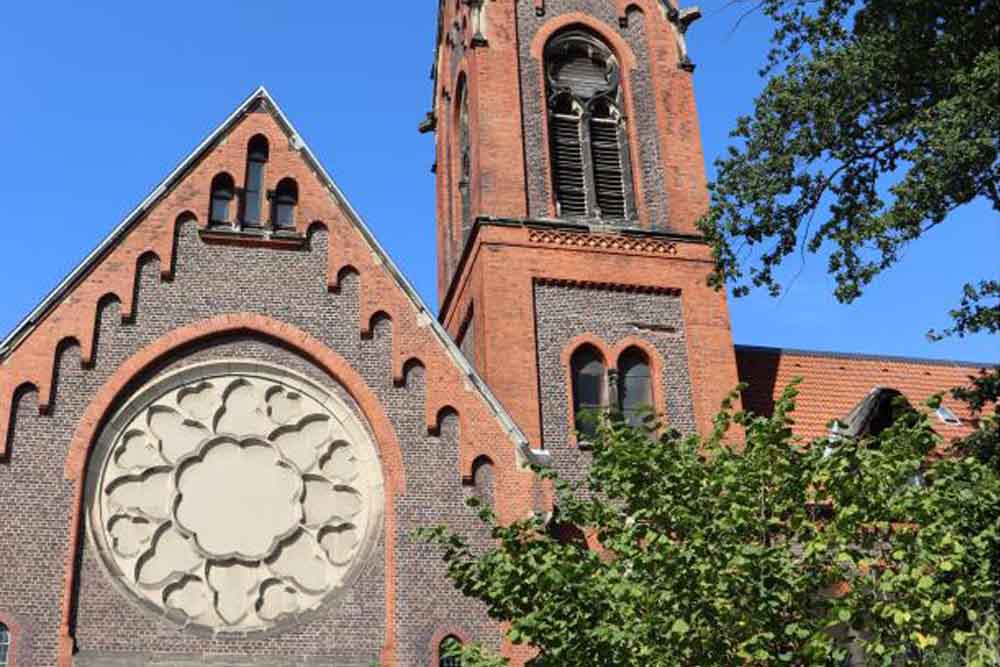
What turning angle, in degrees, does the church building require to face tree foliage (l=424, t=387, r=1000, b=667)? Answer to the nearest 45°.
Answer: approximately 45° to its left

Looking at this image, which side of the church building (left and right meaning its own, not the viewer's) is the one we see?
front
